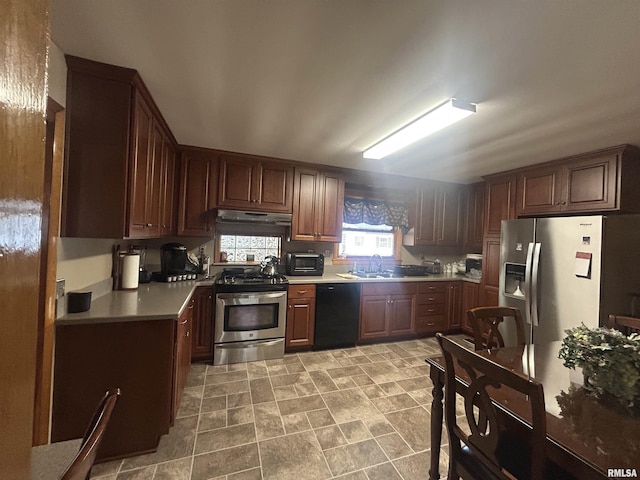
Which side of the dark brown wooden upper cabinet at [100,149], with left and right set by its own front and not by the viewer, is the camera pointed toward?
right

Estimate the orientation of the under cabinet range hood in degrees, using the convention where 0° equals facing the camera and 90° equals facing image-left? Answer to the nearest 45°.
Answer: approximately 0°

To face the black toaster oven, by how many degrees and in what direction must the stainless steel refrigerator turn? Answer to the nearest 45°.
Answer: approximately 45° to its right

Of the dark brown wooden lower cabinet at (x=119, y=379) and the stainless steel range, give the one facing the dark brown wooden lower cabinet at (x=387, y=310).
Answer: the dark brown wooden lower cabinet at (x=119, y=379)

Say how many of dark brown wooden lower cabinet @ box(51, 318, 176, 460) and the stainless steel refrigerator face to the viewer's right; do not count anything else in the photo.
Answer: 1

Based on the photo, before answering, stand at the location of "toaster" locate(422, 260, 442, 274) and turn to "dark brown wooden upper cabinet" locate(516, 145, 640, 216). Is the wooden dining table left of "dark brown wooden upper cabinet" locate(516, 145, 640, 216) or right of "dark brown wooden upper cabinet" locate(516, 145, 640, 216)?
right

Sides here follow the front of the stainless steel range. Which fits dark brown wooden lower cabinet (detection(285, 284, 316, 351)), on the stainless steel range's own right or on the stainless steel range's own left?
on the stainless steel range's own left

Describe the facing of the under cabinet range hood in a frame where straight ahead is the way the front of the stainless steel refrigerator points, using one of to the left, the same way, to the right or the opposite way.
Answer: to the left

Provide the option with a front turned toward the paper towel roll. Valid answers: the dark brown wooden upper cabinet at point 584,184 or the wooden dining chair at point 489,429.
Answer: the dark brown wooden upper cabinet

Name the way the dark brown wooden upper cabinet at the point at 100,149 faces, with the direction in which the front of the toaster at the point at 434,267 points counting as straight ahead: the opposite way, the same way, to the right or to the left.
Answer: to the left

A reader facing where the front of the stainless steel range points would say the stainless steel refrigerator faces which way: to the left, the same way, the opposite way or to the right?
to the right

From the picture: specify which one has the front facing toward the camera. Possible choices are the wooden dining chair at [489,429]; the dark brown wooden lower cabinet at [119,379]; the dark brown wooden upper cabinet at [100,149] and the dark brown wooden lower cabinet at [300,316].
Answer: the dark brown wooden lower cabinet at [300,316]

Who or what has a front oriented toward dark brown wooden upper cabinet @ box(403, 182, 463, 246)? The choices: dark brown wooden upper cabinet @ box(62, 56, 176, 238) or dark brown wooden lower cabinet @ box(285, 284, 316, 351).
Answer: dark brown wooden upper cabinet @ box(62, 56, 176, 238)

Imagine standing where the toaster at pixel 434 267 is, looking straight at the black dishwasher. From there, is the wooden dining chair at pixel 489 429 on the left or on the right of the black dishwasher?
left
